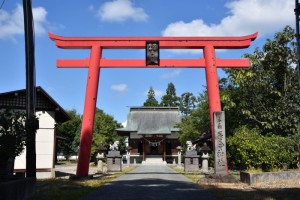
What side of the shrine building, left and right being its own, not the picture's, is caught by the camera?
front

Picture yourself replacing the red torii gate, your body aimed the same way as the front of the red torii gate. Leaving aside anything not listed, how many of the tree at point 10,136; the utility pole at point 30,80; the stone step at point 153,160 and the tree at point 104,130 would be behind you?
2

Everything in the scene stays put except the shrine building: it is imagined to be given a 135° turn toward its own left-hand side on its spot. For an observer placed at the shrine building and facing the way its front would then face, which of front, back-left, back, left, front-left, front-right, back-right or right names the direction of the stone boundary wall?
back-right

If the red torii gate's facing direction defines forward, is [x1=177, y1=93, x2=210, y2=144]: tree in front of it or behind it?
behind

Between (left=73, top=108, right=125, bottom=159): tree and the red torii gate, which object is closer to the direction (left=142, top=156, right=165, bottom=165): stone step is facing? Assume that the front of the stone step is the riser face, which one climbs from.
the red torii gate

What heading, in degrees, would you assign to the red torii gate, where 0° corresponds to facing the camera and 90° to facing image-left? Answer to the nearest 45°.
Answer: approximately 0°

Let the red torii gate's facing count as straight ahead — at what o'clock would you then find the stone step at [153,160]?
The stone step is roughly at 6 o'clock from the red torii gate.

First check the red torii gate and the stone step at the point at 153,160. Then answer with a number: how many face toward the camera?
2

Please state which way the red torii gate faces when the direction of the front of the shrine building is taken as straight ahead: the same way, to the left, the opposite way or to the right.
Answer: the same way

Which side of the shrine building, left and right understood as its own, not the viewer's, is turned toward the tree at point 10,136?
front

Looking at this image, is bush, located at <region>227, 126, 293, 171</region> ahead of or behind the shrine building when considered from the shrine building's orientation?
ahead

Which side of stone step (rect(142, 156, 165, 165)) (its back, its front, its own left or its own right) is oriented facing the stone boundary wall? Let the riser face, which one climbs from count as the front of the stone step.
front

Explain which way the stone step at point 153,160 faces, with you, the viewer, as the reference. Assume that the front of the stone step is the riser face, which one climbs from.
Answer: facing the viewer

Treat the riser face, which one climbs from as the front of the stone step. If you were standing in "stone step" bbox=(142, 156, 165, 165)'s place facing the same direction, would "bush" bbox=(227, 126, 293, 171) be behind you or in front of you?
in front

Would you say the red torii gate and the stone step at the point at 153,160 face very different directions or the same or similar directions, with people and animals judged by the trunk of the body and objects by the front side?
same or similar directions
